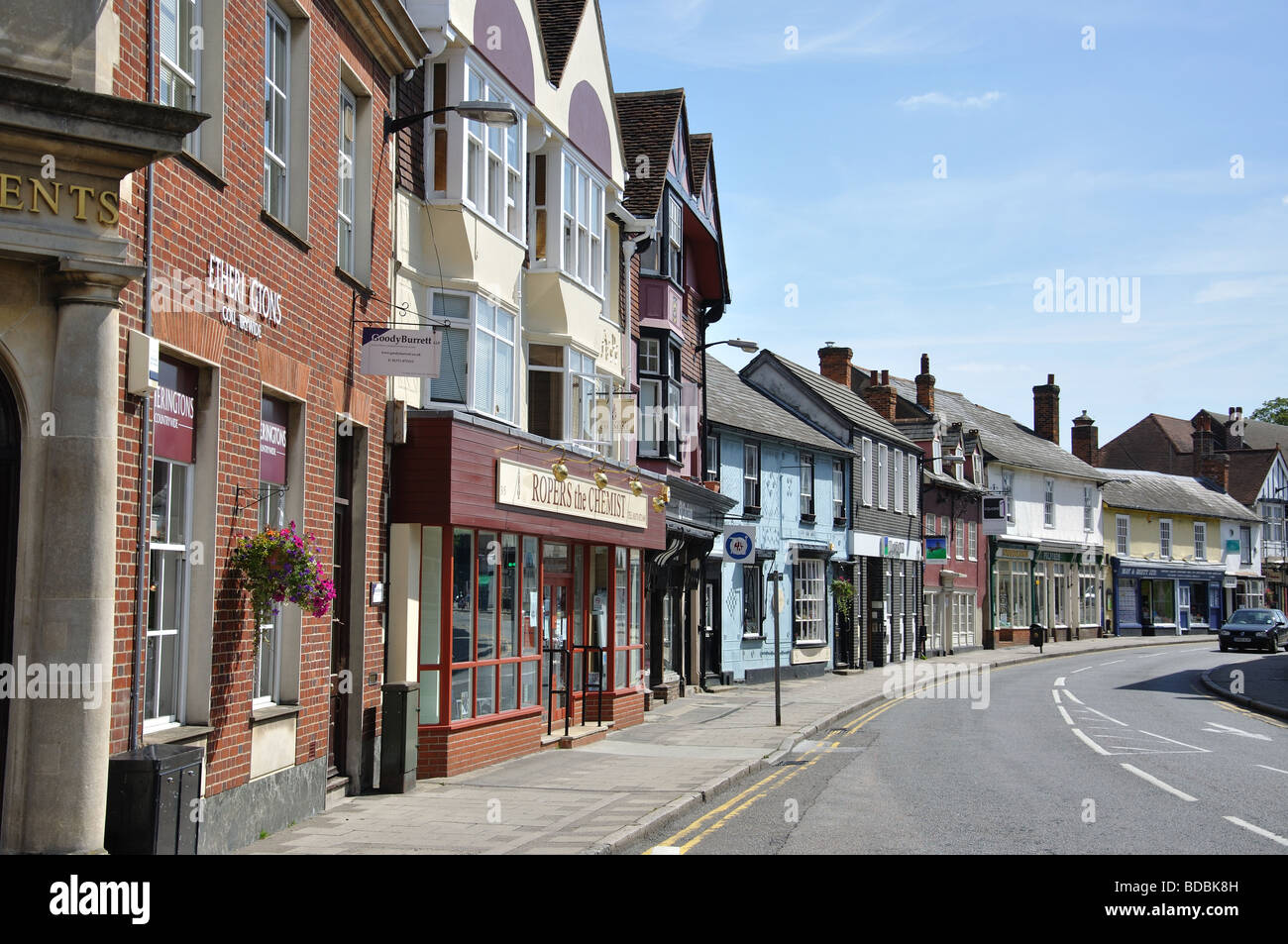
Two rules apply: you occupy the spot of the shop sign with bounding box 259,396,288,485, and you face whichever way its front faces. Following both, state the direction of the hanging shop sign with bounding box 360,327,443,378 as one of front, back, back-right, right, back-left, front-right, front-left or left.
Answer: left

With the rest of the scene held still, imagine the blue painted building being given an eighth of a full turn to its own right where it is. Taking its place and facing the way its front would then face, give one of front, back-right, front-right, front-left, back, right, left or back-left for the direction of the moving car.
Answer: back-left

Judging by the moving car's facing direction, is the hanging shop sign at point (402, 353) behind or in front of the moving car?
in front

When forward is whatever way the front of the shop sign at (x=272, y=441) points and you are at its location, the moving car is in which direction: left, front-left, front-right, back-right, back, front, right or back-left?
left

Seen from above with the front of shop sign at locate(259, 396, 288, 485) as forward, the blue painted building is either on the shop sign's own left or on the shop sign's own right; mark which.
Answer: on the shop sign's own left

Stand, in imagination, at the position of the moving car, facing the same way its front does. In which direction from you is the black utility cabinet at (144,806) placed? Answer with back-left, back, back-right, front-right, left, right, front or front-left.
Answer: front-left

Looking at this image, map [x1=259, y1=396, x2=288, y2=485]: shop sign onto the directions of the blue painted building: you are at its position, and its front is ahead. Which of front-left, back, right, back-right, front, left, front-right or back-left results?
front-right

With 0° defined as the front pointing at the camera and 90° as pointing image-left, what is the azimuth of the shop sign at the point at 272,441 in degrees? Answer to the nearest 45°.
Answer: approximately 315°

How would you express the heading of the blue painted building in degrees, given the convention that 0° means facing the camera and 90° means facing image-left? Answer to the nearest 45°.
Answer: approximately 315°

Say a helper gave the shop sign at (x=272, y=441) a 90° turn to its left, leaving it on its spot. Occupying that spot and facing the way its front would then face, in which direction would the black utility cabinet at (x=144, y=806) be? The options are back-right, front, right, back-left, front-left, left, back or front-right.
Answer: back-right

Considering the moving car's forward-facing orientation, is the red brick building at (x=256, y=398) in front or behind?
in front

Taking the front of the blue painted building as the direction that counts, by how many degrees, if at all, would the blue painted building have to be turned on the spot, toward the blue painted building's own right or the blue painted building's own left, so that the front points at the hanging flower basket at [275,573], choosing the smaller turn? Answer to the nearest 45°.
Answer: approximately 45° to the blue painted building's own right

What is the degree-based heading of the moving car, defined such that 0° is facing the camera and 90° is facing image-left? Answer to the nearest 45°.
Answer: approximately 45°
